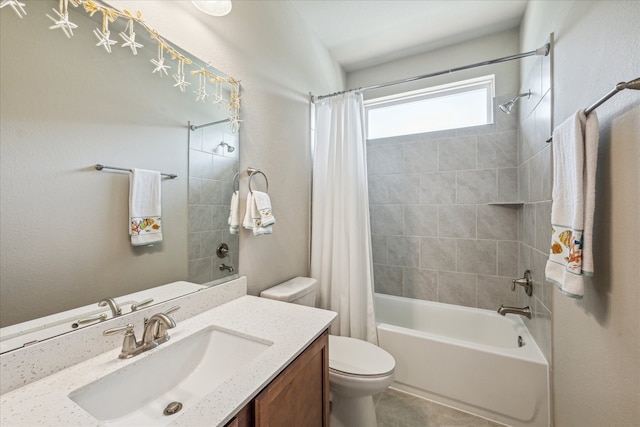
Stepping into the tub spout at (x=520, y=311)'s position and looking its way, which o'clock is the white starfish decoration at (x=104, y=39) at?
The white starfish decoration is roughly at 10 o'clock from the tub spout.

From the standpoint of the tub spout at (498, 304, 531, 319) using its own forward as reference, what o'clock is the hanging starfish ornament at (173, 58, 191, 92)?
The hanging starfish ornament is roughly at 10 o'clock from the tub spout.

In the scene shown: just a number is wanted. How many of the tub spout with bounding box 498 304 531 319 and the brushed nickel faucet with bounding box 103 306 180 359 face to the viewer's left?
1

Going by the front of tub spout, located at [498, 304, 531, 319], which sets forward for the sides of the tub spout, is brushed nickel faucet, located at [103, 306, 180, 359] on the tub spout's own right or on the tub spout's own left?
on the tub spout's own left

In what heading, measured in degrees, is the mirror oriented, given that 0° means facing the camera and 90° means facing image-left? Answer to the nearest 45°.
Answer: approximately 315°

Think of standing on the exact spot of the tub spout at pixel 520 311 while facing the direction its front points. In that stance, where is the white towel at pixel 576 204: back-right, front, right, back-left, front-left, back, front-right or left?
left

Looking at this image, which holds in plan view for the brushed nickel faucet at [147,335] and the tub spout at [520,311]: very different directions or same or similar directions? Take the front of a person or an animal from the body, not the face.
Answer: very different directions

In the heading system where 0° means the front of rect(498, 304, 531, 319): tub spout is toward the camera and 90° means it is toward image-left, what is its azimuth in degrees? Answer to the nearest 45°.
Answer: approximately 90°

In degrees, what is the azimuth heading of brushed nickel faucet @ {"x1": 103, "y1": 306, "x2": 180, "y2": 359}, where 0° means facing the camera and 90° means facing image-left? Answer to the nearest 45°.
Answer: approximately 315°

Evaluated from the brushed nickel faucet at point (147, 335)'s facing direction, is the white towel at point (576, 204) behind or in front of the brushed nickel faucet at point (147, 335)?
in front
